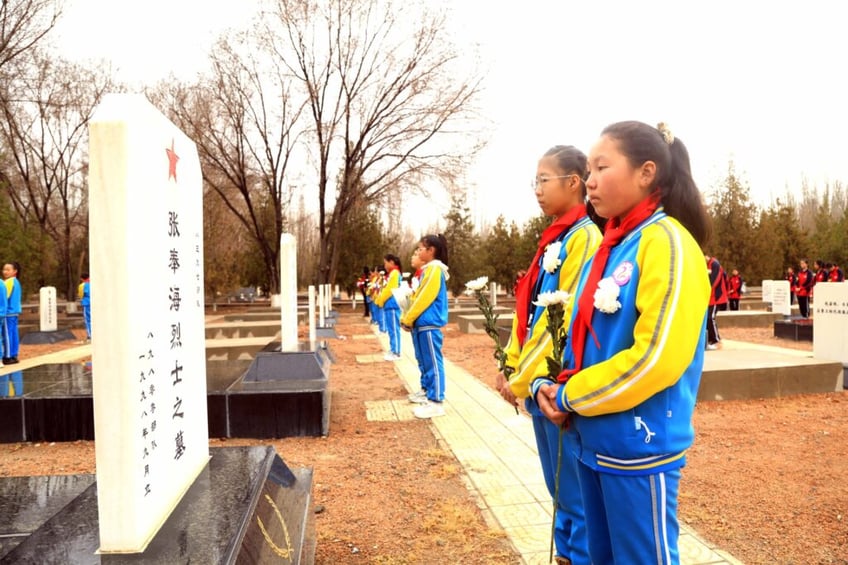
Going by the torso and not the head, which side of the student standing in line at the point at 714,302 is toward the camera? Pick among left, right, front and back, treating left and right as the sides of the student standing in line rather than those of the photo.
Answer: left

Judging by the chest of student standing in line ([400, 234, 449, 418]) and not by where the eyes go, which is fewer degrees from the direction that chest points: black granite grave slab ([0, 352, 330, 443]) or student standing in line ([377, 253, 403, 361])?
the black granite grave slab

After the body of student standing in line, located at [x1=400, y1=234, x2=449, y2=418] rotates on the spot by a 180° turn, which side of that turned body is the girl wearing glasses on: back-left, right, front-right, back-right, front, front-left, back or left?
right

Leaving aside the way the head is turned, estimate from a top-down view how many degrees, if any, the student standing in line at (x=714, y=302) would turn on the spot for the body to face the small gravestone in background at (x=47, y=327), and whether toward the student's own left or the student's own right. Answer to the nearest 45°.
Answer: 0° — they already face it

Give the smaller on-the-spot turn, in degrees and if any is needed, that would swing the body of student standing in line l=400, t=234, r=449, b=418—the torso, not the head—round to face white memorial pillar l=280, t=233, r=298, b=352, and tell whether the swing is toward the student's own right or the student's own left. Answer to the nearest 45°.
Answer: approximately 45° to the student's own right

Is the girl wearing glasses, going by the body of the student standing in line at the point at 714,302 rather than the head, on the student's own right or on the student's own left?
on the student's own left

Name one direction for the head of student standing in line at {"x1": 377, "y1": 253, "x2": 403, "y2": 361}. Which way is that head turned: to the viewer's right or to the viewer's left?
to the viewer's left

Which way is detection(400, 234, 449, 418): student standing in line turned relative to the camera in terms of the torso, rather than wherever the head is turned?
to the viewer's left

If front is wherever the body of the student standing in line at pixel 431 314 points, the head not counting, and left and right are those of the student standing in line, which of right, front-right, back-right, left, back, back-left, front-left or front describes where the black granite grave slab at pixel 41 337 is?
front-right

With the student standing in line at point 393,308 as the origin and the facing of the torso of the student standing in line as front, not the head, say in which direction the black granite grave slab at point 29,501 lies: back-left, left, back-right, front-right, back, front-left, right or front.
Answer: left

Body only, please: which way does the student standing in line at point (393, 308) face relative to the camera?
to the viewer's left
